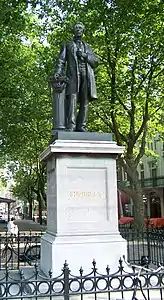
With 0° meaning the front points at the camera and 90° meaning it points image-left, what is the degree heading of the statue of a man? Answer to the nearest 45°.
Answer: approximately 0°

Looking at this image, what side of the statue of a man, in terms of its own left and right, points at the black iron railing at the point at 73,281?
front
